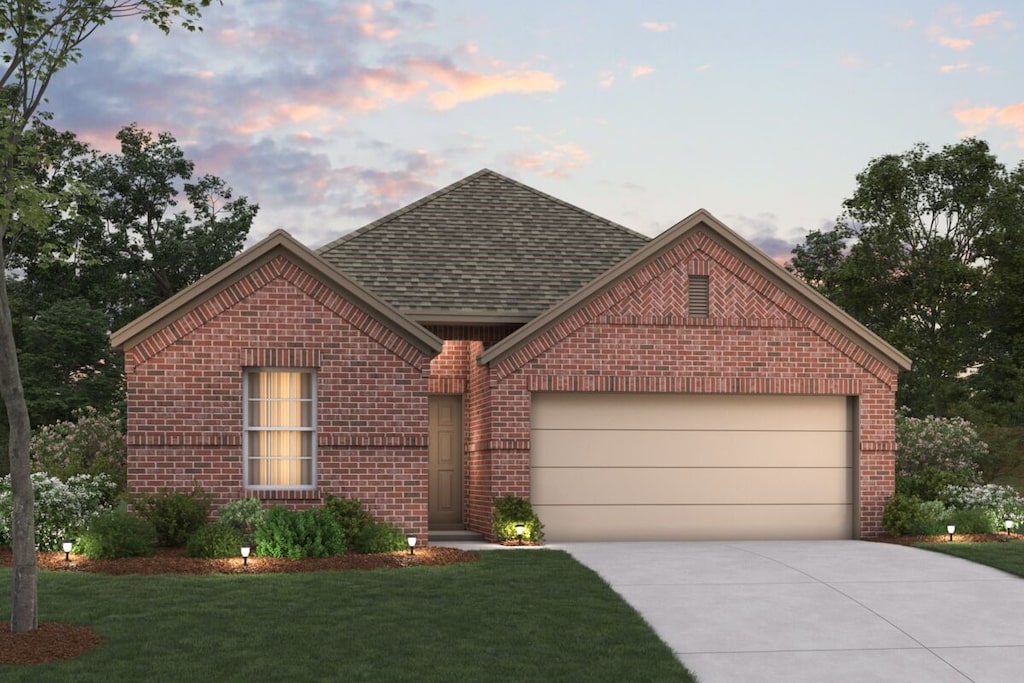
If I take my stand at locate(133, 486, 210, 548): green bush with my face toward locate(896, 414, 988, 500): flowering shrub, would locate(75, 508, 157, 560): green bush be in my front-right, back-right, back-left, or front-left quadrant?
back-right

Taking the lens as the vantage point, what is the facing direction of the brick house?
facing the viewer

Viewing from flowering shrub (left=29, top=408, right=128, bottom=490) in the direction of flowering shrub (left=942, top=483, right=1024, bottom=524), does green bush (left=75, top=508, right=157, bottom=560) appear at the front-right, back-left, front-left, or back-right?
front-right

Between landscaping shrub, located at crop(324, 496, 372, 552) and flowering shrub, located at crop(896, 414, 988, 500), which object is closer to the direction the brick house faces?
the landscaping shrub

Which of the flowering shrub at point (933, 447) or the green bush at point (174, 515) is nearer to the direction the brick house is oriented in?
the green bush

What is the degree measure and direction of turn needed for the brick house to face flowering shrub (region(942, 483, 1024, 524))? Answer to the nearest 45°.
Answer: approximately 90° to its left

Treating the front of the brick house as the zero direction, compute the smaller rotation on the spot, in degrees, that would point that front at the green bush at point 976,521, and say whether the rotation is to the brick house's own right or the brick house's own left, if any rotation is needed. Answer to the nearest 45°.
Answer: approximately 90° to the brick house's own left

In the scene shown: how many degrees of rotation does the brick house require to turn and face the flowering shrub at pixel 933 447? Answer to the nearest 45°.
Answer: approximately 135° to its left

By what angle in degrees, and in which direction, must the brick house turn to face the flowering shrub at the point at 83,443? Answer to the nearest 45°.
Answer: approximately 135° to its right

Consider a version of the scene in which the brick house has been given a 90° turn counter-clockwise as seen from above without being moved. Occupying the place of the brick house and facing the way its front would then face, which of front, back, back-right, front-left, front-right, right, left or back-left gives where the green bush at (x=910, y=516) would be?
front

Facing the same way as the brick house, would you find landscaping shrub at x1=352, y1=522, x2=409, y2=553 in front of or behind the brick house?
in front
